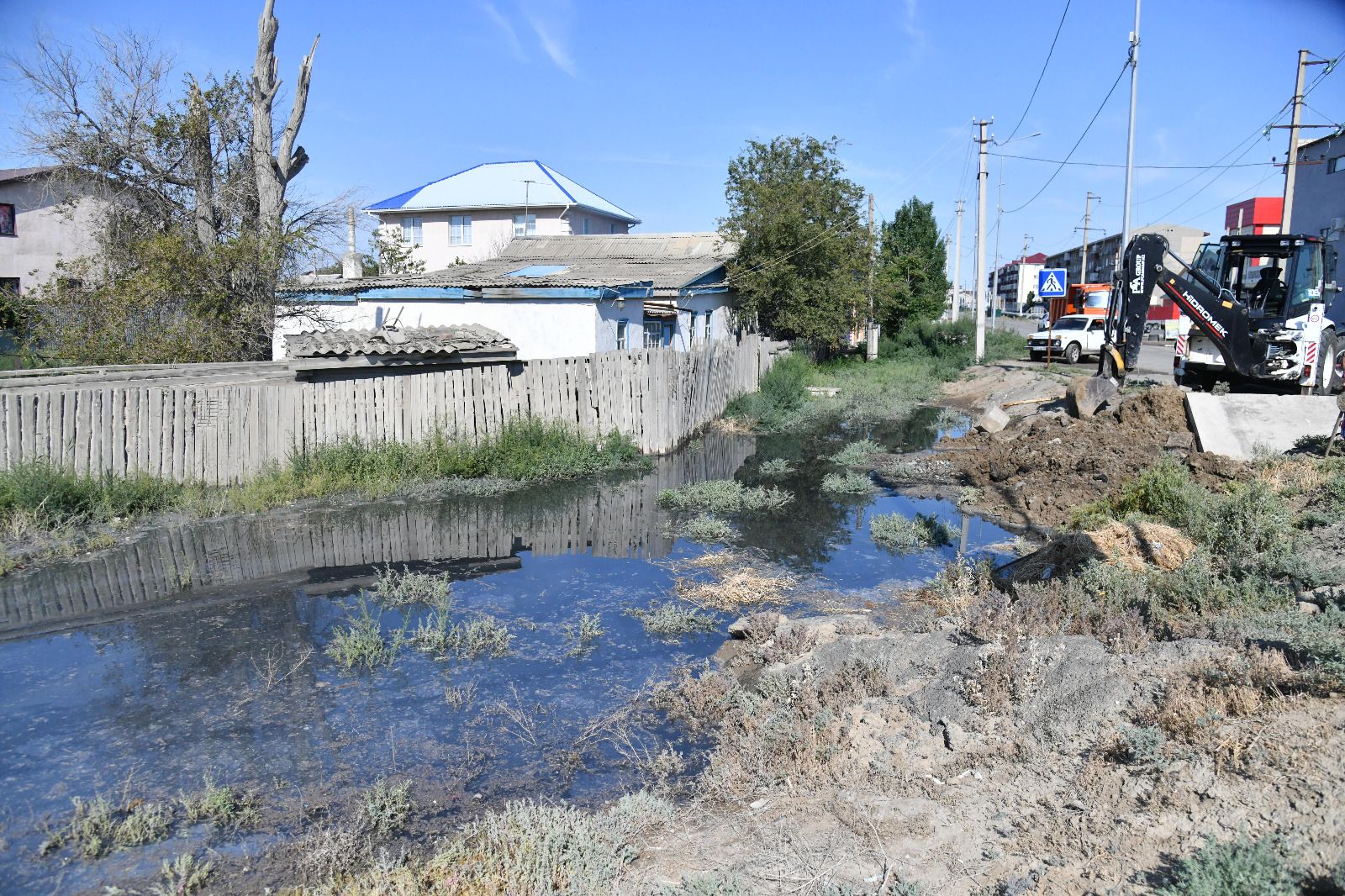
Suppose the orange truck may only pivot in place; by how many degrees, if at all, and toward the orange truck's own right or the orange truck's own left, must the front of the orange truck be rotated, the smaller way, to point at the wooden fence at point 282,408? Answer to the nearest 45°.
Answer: approximately 45° to the orange truck's own right

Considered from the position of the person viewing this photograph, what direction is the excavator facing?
facing away from the viewer and to the right of the viewer

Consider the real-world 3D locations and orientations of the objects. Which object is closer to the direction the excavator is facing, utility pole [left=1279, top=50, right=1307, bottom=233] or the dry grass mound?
the utility pole

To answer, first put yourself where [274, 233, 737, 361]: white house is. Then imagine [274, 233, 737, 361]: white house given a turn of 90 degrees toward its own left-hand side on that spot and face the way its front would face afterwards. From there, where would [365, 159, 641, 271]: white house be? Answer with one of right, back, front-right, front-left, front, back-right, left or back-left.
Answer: front-left

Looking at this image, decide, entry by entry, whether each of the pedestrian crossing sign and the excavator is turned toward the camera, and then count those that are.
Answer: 1

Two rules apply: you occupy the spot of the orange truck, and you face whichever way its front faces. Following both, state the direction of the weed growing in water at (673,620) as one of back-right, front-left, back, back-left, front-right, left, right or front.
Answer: front-right

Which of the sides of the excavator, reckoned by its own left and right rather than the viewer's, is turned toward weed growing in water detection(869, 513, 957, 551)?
back

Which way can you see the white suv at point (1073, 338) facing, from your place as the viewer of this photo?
facing the viewer and to the left of the viewer

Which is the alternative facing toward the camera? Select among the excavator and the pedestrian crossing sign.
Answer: the pedestrian crossing sign

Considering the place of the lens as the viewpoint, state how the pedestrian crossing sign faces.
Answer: facing the viewer

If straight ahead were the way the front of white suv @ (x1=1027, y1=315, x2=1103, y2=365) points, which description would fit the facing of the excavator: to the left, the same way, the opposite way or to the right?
the opposite way

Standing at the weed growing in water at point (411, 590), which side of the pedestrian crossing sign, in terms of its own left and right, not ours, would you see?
front

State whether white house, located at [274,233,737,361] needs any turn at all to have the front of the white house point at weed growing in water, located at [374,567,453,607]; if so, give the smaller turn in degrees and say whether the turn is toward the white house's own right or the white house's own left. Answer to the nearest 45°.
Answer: approximately 45° to the white house's own right

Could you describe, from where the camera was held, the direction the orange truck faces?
facing the viewer and to the right of the viewer

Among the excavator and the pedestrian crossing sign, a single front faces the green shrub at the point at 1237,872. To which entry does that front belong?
the pedestrian crossing sign

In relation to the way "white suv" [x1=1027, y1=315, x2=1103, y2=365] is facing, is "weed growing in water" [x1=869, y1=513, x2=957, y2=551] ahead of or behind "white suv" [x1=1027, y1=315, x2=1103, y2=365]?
ahead

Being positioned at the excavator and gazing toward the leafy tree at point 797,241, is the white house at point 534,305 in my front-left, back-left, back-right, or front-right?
front-left

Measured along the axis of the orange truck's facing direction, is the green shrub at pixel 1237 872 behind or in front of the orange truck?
in front

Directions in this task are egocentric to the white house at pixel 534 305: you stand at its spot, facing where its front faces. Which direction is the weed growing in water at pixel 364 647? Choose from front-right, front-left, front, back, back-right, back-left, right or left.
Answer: front-right
